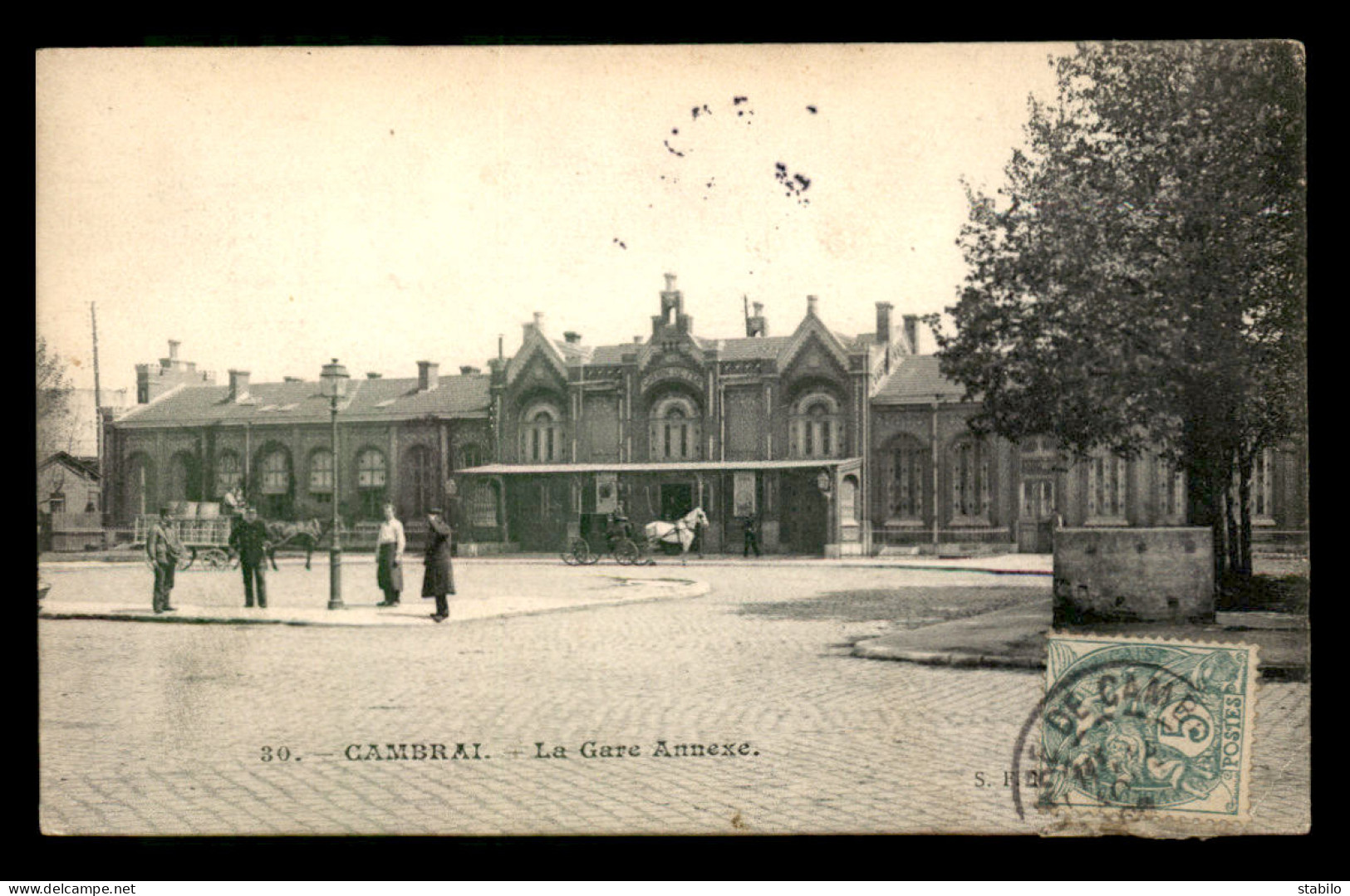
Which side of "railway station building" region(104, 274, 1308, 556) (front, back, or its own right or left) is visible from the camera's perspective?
front

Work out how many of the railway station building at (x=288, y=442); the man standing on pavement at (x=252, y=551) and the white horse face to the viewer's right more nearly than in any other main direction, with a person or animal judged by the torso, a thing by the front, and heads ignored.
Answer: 1

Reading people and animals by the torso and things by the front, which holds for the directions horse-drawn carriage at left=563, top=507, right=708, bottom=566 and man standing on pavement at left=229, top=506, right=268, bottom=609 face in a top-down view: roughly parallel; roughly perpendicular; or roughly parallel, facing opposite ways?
roughly perpendicular

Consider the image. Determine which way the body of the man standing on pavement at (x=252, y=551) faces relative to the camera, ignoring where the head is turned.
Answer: toward the camera

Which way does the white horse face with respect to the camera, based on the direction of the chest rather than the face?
to the viewer's right

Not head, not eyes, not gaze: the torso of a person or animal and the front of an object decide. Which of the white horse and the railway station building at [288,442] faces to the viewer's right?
the white horse

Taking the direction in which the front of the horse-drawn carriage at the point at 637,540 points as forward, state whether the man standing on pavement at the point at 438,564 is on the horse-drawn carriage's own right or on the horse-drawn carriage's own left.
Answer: on the horse-drawn carriage's own right
